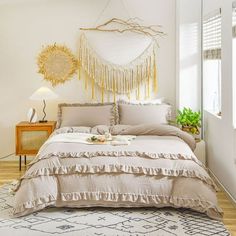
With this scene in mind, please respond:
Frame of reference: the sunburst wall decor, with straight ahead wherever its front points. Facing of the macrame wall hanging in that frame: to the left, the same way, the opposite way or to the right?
the same way

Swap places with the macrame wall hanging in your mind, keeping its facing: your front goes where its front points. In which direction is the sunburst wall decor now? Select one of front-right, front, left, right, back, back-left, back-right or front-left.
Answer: right

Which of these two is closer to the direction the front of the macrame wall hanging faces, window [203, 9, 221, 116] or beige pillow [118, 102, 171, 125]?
the beige pillow

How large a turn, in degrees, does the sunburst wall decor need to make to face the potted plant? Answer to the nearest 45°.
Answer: approximately 45° to its left

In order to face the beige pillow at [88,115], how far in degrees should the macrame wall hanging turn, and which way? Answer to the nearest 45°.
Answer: approximately 45° to its right

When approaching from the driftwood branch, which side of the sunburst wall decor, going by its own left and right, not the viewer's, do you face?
left

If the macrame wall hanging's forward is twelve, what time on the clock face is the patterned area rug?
The patterned area rug is roughly at 12 o'clock from the macrame wall hanging.

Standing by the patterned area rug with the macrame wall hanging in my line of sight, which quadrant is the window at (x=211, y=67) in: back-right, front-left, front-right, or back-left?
front-right

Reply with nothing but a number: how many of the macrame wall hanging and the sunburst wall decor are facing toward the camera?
2

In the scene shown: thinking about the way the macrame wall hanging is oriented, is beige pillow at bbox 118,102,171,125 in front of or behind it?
in front

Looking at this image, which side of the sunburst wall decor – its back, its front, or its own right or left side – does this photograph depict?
front
